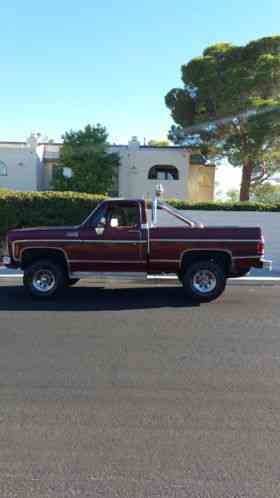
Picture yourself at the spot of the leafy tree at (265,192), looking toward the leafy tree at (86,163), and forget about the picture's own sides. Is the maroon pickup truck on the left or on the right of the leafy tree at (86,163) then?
left

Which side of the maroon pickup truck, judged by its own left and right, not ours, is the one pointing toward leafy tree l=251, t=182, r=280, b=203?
right

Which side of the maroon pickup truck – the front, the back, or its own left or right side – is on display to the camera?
left

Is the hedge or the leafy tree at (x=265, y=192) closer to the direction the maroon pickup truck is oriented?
the hedge

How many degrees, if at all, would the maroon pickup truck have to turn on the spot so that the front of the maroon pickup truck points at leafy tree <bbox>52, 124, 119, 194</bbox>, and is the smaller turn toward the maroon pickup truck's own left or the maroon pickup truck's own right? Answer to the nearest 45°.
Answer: approximately 90° to the maroon pickup truck's own right

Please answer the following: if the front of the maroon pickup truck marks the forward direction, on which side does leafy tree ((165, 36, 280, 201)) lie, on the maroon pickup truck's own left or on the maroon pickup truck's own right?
on the maroon pickup truck's own right
